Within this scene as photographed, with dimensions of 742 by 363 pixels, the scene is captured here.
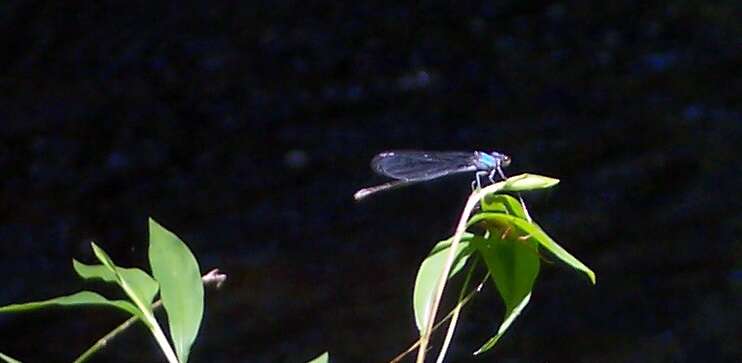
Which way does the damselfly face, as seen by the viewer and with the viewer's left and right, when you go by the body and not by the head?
facing to the right of the viewer
